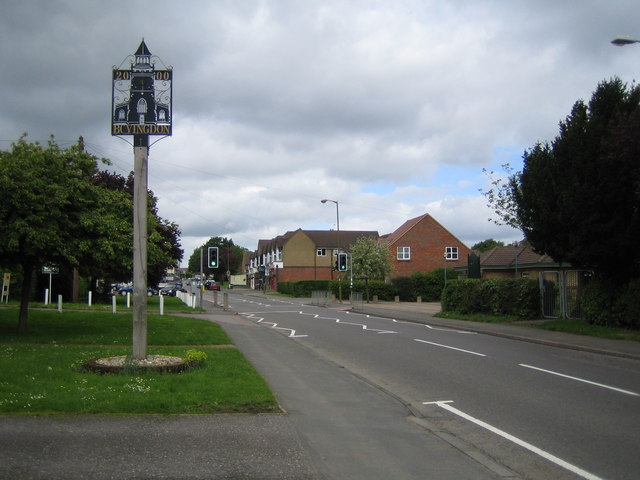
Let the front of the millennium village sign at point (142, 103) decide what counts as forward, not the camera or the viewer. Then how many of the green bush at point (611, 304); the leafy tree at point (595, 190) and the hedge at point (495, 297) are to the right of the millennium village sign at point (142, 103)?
0

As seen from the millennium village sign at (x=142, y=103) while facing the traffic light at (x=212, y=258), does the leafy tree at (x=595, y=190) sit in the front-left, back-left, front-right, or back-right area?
front-right

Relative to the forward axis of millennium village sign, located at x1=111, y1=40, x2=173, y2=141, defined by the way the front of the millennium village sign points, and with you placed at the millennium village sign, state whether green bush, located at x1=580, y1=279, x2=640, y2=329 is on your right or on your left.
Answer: on your left

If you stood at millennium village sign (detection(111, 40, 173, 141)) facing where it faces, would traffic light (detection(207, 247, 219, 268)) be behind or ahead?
behind

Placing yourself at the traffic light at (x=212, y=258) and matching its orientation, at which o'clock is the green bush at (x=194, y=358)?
The green bush is roughly at 12 o'clock from the traffic light.

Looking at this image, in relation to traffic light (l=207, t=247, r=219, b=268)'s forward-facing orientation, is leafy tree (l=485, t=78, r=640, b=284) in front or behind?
in front

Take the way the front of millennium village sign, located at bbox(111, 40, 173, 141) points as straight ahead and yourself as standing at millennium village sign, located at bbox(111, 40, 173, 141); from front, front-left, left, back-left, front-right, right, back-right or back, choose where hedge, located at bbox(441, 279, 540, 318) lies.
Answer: back-left

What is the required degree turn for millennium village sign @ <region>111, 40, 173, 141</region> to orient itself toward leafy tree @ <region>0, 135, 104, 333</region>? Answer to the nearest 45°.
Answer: approximately 135° to its right

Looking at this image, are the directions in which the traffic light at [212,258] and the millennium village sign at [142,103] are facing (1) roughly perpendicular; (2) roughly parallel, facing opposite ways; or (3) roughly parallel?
roughly parallel

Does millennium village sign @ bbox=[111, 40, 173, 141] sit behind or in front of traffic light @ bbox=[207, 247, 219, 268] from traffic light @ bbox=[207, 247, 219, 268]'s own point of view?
in front

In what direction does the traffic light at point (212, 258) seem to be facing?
toward the camera

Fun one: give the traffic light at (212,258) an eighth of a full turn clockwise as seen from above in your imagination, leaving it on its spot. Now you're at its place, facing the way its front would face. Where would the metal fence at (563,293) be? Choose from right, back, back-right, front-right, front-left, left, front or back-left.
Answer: left

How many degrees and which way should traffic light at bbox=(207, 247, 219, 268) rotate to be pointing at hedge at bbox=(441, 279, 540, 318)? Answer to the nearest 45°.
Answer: approximately 45° to its left

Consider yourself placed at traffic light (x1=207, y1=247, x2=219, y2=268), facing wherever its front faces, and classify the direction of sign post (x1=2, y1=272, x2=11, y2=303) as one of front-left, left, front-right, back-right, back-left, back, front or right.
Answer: right
